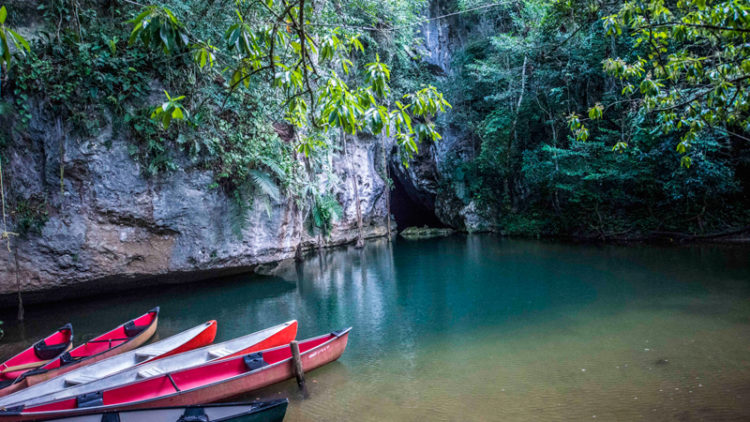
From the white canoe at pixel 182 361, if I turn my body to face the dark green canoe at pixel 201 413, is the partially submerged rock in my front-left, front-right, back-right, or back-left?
back-left

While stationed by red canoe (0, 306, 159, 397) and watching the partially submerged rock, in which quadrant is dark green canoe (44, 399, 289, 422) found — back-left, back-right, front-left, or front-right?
back-right
